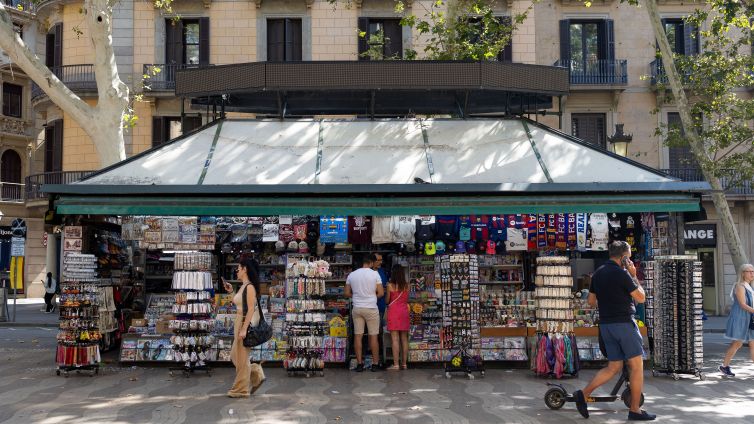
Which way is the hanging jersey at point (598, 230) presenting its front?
toward the camera

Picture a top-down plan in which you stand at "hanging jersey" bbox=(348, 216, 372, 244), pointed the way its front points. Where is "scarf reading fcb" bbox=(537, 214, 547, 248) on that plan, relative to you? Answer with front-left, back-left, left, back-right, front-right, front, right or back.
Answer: left

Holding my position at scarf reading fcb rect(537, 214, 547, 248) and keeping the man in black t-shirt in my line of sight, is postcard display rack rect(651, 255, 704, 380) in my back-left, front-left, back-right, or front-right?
front-left

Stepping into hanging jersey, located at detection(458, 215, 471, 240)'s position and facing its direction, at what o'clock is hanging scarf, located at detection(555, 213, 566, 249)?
hanging scarf, located at detection(555, 213, 566, 249) is roughly at 9 o'clock from hanging jersey, located at detection(458, 215, 471, 240).

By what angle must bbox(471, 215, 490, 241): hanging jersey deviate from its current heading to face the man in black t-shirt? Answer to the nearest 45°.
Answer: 0° — it already faces them

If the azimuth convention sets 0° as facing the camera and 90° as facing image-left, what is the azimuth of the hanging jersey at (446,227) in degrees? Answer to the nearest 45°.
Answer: approximately 0°

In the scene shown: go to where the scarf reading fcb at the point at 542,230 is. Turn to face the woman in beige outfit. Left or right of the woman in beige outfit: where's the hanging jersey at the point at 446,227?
right

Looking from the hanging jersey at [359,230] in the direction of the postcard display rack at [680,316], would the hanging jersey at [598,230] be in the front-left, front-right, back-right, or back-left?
front-left

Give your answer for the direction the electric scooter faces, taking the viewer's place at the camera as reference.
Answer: facing to the right of the viewer

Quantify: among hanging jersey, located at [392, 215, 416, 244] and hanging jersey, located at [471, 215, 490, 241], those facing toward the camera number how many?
2

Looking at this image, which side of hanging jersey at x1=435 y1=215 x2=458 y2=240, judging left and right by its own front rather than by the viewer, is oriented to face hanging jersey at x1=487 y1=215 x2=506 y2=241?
left

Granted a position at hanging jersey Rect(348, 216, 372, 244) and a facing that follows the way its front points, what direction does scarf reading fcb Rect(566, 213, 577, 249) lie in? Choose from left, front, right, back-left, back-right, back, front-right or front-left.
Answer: left

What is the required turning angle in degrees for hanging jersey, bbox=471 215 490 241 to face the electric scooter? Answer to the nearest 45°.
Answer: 0° — it already faces it

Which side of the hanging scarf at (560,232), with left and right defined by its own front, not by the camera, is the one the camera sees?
front

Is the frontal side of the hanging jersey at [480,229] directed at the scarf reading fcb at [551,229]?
no

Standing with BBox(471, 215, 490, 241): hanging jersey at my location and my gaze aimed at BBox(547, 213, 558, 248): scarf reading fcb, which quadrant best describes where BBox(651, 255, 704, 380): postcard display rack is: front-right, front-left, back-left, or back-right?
front-right
